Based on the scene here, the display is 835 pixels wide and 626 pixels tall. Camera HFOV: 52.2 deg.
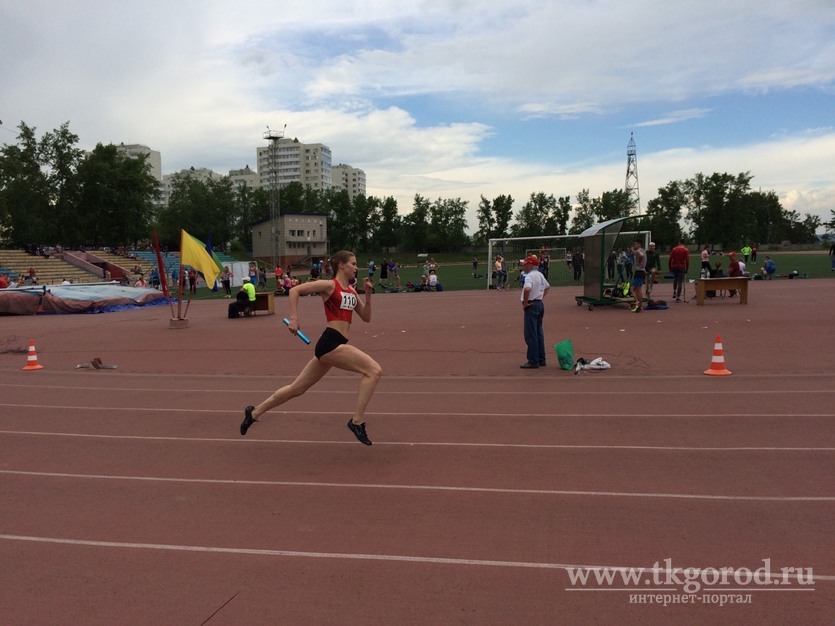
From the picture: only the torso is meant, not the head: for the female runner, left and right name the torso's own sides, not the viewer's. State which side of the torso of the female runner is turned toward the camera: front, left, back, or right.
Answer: right

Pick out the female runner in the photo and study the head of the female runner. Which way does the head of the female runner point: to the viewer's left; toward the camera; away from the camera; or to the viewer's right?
to the viewer's right
